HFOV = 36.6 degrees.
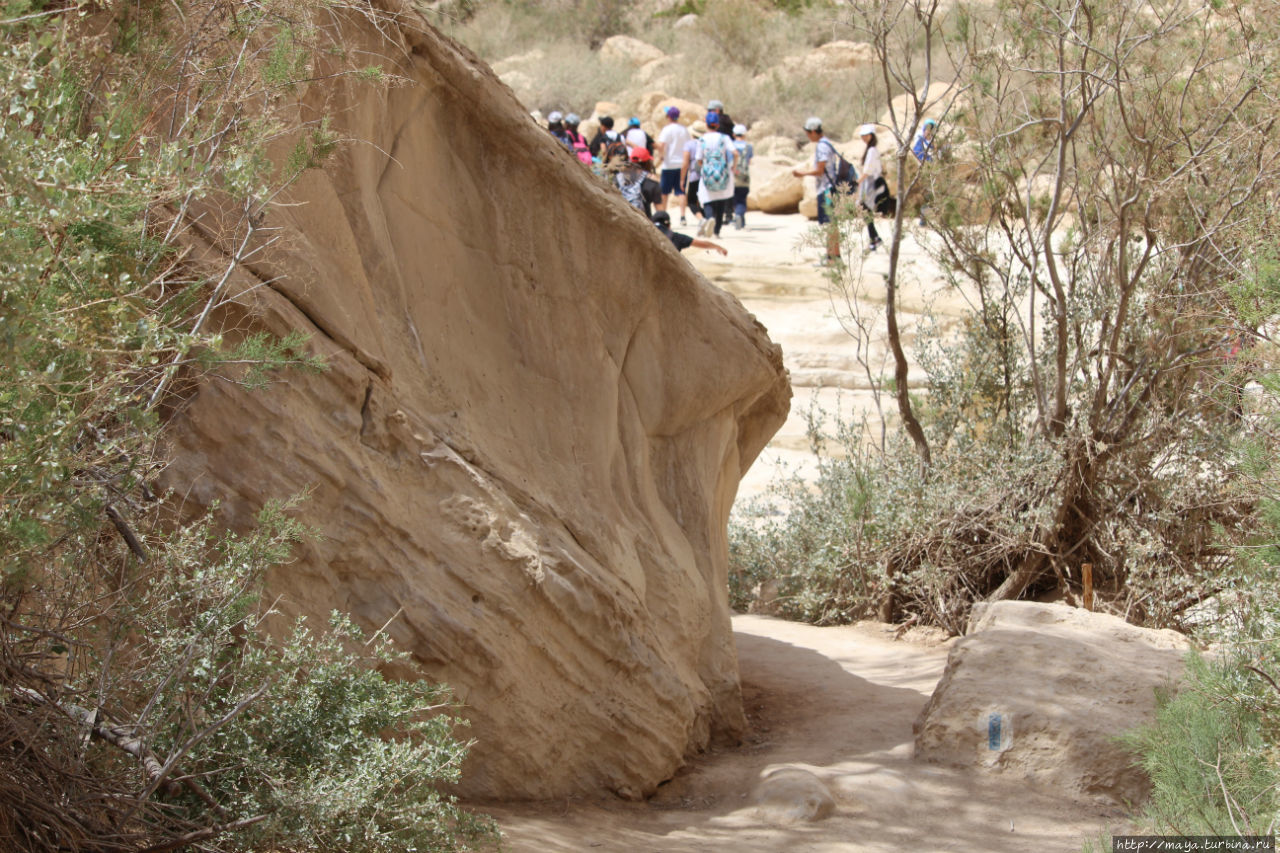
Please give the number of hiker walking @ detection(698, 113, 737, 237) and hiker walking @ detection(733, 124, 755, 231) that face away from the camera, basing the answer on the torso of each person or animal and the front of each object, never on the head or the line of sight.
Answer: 2

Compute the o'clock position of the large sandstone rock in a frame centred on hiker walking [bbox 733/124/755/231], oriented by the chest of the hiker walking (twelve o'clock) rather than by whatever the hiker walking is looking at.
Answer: The large sandstone rock is roughly at 6 o'clock from the hiker walking.

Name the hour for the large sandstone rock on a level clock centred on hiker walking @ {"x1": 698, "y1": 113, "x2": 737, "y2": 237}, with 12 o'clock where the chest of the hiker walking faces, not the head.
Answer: The large sandstone rock is roughly at 6 o'clock from the hiker walking.

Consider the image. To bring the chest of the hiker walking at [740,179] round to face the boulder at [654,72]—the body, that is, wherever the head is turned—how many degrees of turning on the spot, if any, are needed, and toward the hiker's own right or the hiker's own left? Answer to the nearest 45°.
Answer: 0° — they already face it

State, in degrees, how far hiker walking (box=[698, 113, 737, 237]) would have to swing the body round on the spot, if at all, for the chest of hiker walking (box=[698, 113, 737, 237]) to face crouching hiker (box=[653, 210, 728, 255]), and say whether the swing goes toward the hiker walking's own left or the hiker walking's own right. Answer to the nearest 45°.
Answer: approximately 180°

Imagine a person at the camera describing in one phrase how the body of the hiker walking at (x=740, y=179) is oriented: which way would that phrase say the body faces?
away from the camera

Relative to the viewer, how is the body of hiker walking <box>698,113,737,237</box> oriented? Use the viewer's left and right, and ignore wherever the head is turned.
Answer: facing away from the viewer
